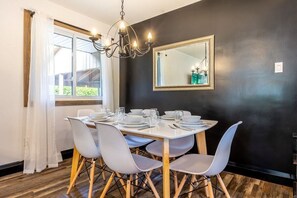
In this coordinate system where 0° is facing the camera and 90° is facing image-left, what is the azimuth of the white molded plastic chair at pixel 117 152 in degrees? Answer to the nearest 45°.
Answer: approximately 225°

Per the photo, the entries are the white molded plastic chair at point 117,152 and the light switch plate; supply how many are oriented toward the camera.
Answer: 1

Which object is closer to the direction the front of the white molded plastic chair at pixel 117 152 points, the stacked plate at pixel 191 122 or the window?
the stacked plate

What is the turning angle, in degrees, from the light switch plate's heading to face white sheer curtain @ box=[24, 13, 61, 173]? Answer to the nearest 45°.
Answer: approximately 45° to its right

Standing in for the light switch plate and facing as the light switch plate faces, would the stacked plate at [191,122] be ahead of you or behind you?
ahead

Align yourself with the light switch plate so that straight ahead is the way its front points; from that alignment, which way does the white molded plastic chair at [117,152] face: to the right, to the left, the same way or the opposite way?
the opposite way

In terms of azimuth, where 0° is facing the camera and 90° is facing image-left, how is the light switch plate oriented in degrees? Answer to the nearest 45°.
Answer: approximately 0°

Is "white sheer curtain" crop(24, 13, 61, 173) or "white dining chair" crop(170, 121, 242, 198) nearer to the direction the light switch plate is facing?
the white dining chair

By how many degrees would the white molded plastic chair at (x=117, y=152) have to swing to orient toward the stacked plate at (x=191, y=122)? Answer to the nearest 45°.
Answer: approximately 45° to its right

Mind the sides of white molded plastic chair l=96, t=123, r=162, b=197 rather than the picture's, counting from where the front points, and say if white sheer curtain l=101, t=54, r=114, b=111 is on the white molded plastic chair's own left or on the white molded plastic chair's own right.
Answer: on the white molded plastic chair's own left

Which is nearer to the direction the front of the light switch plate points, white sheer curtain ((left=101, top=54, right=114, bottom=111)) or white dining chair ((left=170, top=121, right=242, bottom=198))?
the white dining chair

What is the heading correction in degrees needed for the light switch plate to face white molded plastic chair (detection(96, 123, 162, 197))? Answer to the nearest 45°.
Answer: approximately 45° to its right
